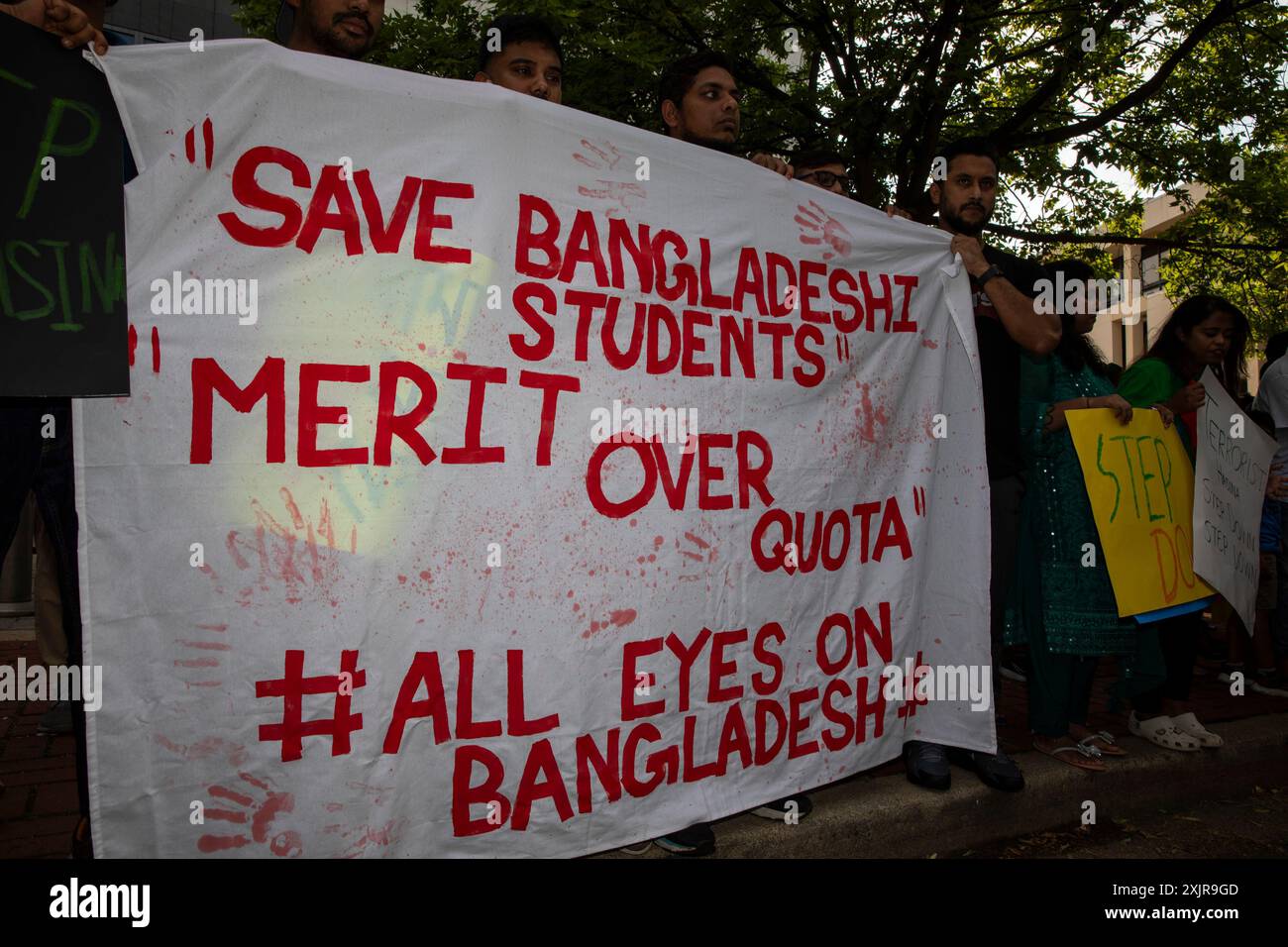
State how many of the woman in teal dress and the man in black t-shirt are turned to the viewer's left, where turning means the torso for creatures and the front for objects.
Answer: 0

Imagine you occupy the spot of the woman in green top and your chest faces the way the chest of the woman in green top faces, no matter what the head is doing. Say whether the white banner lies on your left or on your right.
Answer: on your right

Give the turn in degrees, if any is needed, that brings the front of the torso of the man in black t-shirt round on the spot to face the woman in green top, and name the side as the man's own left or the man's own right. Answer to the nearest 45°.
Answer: approximately 90° to the man's own left

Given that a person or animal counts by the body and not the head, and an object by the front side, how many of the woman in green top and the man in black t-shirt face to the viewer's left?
0

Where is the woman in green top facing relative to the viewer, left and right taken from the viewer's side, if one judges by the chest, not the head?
facing the viewer and to the right of the viewer

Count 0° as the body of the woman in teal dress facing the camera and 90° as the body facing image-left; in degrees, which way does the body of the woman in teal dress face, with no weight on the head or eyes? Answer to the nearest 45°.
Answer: approximately 315°

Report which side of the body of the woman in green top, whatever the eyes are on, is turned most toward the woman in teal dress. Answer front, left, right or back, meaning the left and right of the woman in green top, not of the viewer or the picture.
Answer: right
